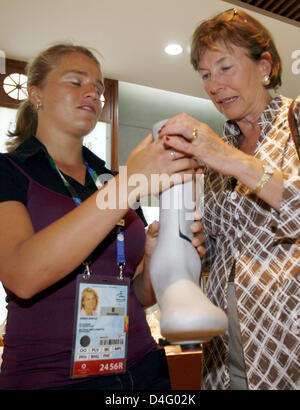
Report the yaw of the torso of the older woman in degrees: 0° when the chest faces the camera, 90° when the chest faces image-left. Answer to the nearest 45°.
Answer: approximately 45°

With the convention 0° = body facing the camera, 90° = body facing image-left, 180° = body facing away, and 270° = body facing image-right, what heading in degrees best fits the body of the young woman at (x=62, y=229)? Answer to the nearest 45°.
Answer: approximately 315°

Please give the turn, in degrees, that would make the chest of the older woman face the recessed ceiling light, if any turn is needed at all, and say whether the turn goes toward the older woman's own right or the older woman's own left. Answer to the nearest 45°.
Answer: approximately 135° to the older woman's own right
